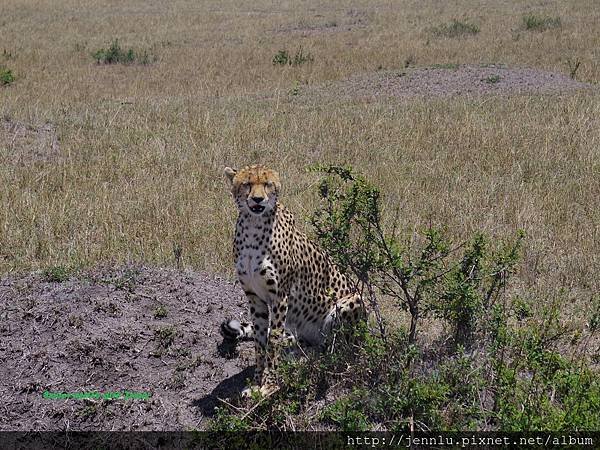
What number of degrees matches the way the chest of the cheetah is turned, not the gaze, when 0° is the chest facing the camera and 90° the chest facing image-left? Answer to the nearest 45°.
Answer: approximately 45°

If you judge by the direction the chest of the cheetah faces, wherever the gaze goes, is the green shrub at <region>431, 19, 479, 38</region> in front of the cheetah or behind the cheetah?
behind

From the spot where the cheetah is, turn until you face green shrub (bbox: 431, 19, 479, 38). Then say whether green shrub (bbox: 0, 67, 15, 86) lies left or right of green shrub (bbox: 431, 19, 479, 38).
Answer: left

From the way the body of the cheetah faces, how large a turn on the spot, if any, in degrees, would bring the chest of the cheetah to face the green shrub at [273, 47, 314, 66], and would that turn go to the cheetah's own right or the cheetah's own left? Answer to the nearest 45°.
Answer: approximately 135° to the cheetah's own right

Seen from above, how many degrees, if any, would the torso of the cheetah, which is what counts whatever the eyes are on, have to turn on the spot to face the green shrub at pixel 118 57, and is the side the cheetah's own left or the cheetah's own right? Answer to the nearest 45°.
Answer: approximately 135° to the cheetah's own right

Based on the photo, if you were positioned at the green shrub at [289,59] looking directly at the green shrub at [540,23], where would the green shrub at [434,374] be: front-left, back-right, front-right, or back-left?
back-right

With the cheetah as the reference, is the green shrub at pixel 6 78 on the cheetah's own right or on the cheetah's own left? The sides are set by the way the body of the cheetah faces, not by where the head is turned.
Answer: on the cheetah's own right
